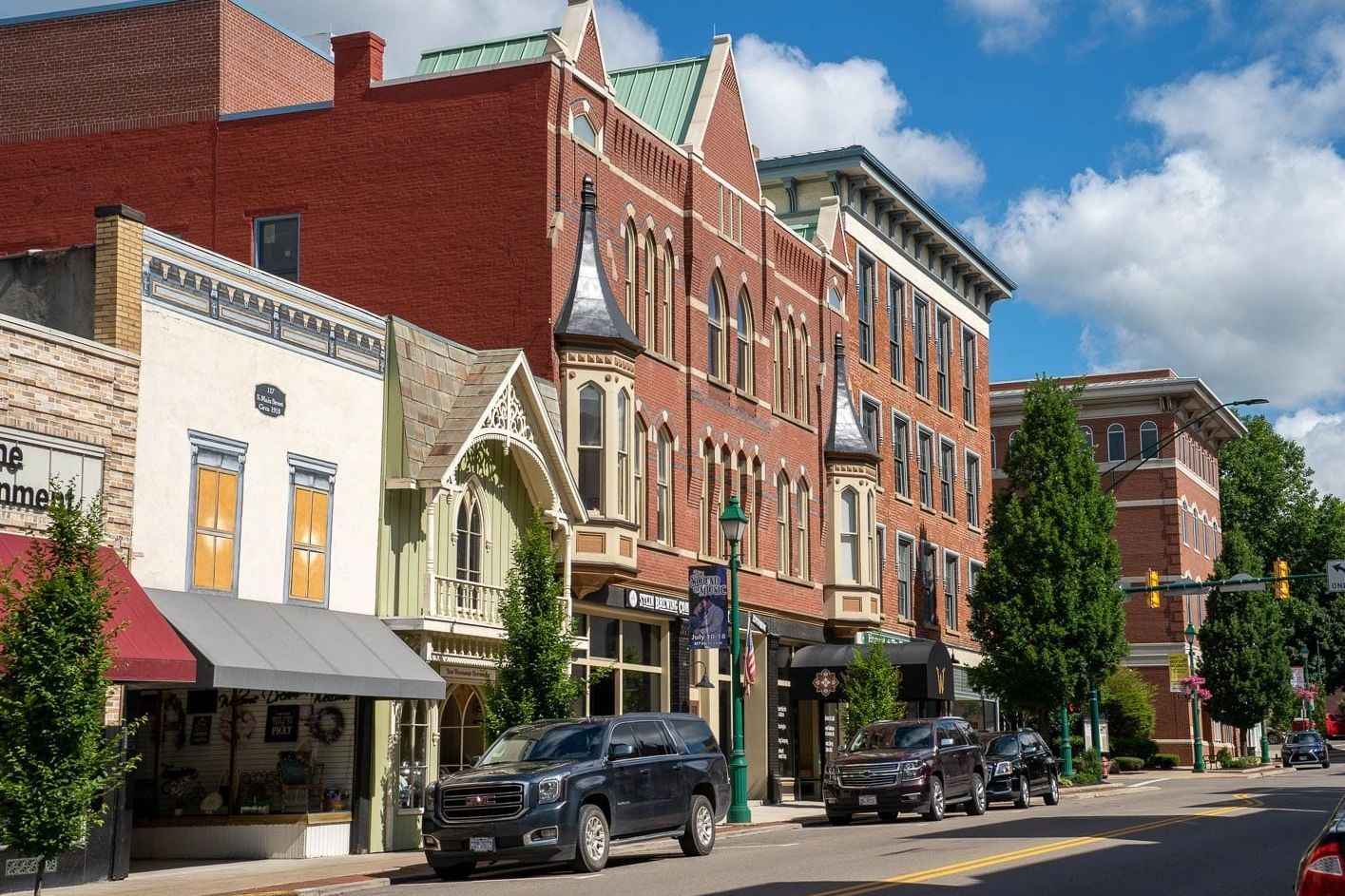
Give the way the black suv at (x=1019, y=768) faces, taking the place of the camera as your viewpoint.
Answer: facing the viewer and to the left of the viewer

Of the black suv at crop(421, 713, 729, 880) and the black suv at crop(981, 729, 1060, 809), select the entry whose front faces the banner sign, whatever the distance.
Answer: the black suv at crop(981, 729, 1060, 809)

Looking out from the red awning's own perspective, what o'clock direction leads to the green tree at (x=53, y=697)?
The green tree is roughly at 2 o'clock from the red awning.

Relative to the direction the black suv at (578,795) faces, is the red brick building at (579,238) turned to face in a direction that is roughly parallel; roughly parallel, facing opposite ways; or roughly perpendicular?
roughly perpendicular

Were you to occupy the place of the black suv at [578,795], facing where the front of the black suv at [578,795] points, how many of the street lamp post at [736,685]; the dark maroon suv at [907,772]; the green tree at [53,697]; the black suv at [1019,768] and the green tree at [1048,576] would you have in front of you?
1

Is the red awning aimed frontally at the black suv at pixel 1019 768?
no

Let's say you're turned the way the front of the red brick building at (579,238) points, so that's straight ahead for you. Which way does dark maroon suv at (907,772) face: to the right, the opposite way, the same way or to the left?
to the right

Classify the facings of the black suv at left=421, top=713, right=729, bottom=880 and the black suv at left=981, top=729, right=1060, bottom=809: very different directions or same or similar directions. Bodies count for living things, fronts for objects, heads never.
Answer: same or similar directions

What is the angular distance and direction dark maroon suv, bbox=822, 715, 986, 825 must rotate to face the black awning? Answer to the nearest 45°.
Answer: approximately 135° to its right

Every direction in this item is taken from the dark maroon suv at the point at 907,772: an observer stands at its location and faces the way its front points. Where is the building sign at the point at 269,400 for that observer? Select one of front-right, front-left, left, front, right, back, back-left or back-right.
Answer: front

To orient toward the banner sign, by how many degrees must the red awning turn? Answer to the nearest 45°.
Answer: approximately 90° to its left

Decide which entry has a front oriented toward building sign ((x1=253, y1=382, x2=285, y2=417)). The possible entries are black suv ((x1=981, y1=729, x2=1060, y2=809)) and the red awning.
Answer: the black suv

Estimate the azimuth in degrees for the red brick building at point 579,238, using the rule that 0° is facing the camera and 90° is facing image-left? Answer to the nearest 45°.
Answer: approximately 315°

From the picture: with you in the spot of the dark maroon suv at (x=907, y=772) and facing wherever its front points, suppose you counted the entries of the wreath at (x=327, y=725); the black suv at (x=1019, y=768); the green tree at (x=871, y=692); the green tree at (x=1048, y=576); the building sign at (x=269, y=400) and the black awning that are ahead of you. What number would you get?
2

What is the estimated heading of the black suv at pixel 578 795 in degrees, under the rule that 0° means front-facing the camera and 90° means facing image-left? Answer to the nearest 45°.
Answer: approximately 45°

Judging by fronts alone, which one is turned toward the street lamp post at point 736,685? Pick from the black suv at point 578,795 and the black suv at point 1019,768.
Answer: the black suv at point 1019,768

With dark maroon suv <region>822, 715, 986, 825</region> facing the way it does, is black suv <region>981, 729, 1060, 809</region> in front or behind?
behind

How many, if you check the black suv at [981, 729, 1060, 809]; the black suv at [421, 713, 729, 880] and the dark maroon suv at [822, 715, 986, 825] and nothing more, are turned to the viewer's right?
0

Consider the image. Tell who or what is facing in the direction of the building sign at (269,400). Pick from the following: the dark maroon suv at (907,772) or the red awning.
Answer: the dark maroon suv

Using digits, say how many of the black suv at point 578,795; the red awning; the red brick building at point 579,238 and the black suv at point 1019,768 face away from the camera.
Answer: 0

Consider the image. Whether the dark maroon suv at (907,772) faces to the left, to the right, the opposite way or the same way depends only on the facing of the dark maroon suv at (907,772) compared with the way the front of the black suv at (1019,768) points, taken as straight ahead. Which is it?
the same way

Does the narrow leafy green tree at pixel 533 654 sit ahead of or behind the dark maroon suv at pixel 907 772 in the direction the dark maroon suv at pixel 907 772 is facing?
ahead

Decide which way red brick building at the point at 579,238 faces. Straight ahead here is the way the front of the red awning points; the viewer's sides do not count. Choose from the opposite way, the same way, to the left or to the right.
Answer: the same way

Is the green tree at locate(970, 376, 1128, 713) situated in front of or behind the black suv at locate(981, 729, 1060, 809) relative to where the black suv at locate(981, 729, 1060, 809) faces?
behind

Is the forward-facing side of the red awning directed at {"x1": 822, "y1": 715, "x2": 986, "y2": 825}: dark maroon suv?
no

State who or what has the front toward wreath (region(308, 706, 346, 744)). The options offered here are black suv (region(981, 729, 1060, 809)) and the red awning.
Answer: the black suv
